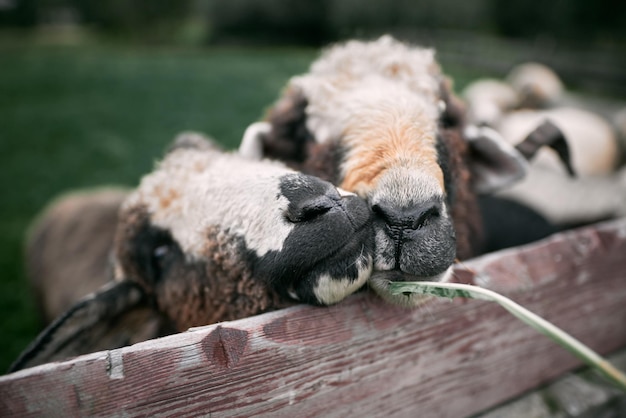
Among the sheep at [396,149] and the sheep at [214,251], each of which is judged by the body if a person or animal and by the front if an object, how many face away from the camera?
0

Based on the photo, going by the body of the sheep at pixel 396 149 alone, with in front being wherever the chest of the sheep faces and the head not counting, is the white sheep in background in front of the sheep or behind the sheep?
behind

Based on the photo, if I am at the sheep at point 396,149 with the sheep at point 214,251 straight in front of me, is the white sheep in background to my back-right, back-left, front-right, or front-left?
back-right

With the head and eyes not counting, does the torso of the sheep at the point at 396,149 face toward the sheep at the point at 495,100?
no

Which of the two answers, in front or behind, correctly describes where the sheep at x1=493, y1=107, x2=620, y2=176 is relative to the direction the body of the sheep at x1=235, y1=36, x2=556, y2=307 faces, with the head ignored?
behind

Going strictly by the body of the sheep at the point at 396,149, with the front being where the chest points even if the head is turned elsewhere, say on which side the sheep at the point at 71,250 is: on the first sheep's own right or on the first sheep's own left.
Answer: on the first sheep's own right

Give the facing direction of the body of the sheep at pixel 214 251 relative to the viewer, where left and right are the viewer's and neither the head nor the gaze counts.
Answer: facing the viewer and to the right of the viewer

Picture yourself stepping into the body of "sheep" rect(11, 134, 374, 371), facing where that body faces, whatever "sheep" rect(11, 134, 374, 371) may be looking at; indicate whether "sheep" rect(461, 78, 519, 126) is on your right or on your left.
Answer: on your left

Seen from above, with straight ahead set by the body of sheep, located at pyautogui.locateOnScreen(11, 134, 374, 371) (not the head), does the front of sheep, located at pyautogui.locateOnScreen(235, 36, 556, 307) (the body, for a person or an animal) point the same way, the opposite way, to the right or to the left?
to the right

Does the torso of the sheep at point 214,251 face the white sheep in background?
no

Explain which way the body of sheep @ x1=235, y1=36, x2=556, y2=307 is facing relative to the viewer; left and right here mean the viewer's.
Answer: facing the viewer
